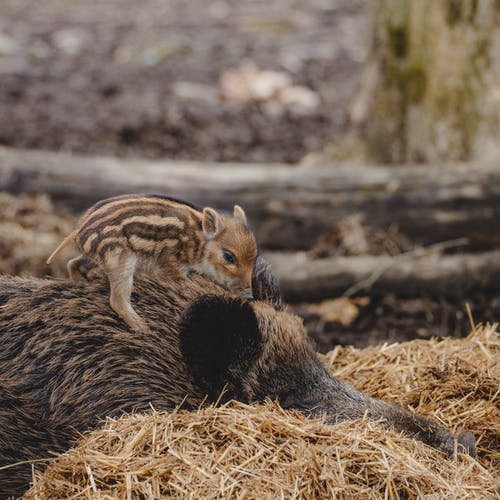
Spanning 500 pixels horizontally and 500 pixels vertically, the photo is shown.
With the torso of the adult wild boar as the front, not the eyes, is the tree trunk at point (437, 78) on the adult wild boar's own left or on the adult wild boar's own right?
on the adult wild boar's own left

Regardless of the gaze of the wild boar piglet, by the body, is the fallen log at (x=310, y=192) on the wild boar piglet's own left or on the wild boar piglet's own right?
on the wild boar piglet's own left

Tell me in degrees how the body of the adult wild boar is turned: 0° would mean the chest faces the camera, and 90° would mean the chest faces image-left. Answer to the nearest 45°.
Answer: approximately 270°

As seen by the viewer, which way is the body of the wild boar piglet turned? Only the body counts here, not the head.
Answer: to the viewer's right

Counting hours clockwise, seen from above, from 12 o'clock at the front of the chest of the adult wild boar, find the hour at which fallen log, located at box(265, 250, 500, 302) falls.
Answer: The fallen log is roughly at 10 o'clock from the adult wild boar.
